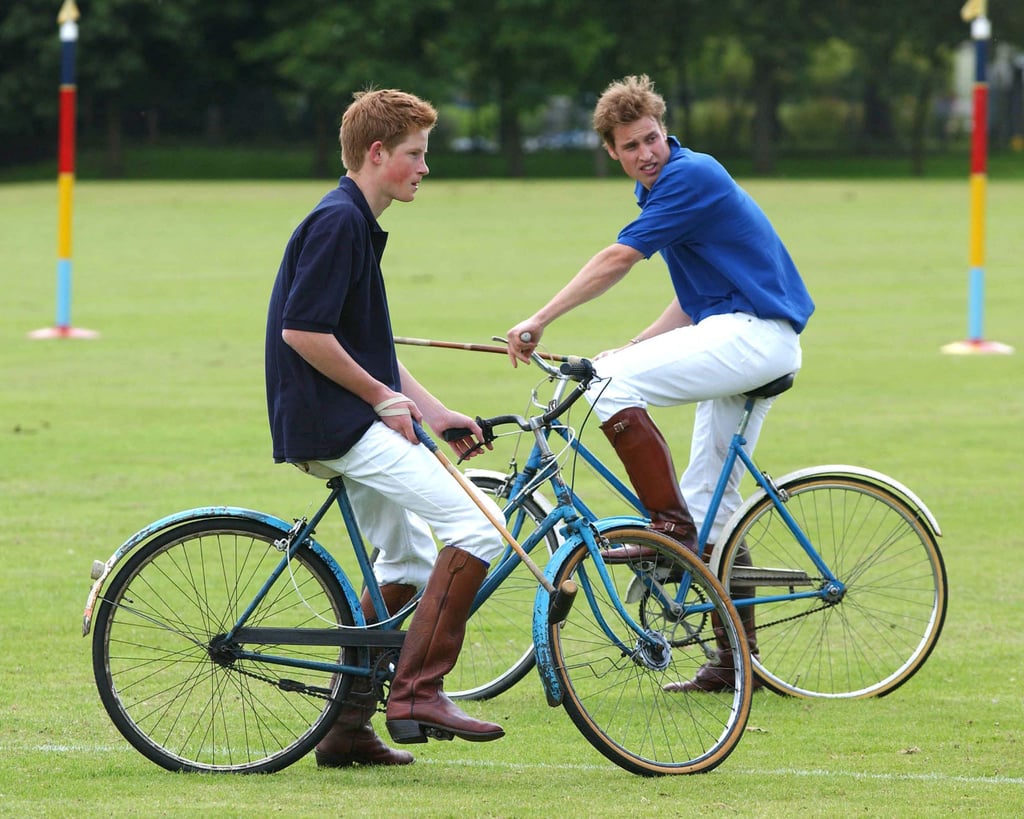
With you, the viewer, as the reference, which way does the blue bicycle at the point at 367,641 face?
facing to the right of the viewer

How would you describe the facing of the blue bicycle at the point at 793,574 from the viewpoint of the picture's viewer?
facing to the left of the viewer

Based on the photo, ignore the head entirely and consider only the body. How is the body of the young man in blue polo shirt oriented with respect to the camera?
to the viewer's left

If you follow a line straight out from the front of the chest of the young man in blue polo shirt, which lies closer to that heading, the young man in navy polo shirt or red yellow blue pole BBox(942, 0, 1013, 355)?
the young man in navy polo shirt

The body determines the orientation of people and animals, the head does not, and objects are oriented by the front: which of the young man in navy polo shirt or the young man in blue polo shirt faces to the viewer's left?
the young man in blue polo shirt

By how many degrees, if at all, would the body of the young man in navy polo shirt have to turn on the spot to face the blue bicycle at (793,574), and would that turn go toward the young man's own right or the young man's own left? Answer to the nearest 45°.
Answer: approximately 45° to the young man's own left

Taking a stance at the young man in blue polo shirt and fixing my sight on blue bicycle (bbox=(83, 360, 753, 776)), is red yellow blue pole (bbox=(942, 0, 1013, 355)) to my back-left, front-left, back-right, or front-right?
back-right

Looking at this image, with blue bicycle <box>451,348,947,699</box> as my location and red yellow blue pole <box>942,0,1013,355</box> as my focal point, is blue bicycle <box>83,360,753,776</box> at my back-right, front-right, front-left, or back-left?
back-left

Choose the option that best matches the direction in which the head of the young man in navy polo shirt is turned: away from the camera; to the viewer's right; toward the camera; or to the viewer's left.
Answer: to the viewer's right

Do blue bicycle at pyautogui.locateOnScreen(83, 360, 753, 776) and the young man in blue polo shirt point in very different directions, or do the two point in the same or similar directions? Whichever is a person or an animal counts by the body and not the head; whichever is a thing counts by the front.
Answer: very different directions

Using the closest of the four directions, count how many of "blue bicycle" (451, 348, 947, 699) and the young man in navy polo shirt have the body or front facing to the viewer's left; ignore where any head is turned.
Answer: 1

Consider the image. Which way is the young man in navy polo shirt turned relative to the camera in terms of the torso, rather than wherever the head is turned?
to the viewer's right

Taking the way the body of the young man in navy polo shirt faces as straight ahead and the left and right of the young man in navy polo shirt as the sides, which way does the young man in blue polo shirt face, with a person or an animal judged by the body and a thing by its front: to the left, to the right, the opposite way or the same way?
the opposite way

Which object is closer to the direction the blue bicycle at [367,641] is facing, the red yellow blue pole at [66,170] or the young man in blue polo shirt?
the young man in blue polo shirt
